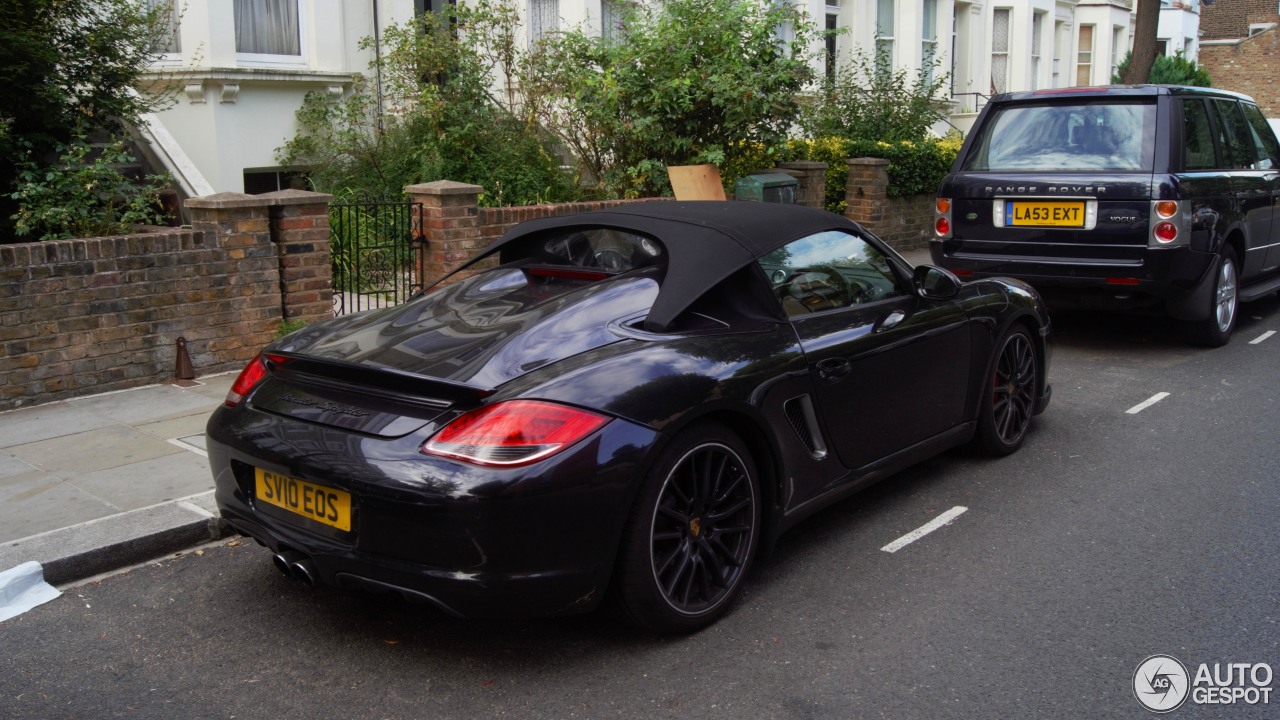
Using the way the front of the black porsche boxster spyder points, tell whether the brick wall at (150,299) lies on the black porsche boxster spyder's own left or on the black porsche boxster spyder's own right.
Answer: on the black porsche boxster spyder's own left

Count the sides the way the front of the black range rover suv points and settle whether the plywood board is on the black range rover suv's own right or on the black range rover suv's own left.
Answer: on the black range rover suv's own left

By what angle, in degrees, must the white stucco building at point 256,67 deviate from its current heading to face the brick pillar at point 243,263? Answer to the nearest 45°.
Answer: approximately 45° to its right

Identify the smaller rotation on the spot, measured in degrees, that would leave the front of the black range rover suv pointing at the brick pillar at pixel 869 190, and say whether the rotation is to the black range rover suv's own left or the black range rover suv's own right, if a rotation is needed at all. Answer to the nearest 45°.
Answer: approximately 90° to the black range rover suv's own left

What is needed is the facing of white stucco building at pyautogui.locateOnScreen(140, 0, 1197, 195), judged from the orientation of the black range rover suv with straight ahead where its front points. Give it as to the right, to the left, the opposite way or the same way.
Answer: to the right

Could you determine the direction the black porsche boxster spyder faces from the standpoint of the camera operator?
facing away from the viewer and to the right of the viewer

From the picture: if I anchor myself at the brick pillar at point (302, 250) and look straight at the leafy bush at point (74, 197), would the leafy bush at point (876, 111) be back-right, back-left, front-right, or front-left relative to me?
back-right

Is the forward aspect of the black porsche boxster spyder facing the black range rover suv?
yes

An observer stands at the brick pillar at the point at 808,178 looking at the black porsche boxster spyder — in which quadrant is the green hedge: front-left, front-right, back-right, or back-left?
back-left

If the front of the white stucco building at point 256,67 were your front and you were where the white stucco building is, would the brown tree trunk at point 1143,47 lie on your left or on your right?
on your left

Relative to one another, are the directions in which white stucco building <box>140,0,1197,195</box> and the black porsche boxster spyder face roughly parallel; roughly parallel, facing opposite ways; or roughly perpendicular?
roughly perpendicular

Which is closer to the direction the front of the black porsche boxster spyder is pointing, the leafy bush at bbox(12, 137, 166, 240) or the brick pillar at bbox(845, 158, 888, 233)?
the brick pillar

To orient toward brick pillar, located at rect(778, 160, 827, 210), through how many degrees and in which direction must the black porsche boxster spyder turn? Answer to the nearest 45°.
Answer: approximately 45° to its left

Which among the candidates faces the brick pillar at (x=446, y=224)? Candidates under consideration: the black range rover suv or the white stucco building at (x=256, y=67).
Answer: the white stucco building

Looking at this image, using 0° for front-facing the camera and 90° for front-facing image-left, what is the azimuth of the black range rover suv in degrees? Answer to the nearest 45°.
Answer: approximately 225°

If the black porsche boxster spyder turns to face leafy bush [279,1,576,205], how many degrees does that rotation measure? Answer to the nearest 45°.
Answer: approximately 45° to its left
